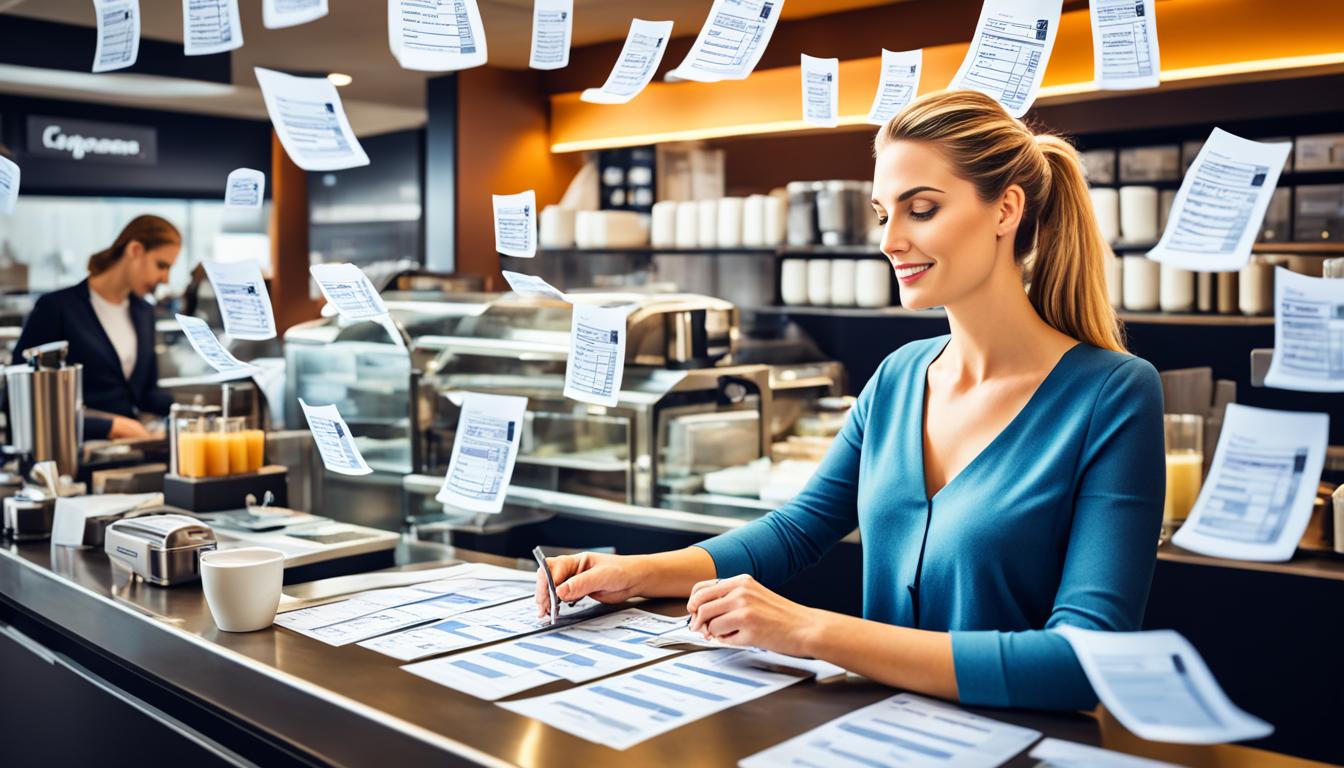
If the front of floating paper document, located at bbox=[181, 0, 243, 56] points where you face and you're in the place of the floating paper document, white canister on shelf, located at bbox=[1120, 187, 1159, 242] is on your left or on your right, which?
on your left

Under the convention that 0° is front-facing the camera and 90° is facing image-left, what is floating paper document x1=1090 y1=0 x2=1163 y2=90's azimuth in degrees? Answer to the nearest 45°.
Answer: approximately 0°

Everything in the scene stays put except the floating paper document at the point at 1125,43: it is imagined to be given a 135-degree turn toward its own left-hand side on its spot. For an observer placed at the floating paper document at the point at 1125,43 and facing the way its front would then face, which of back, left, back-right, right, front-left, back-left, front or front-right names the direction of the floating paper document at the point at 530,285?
back-left

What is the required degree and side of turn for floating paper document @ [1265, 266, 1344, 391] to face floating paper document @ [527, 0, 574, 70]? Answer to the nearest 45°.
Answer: approximately 90° to its right

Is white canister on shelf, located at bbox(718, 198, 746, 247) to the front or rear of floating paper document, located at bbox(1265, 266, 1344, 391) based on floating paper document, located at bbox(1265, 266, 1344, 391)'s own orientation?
to the rear
